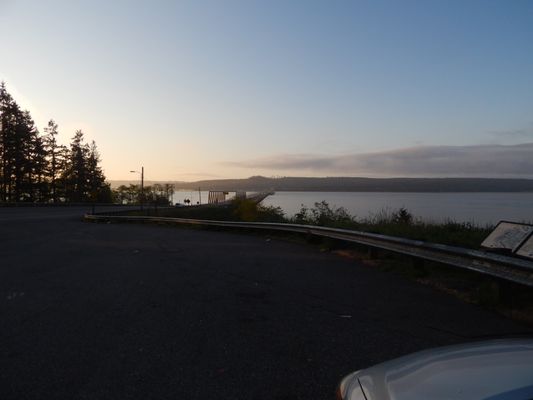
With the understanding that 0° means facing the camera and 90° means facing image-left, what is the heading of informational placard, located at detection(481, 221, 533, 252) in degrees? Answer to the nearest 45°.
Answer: approximately 45°

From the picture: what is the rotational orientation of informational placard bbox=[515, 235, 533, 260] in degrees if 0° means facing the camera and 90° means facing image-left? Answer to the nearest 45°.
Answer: approximately 45°
